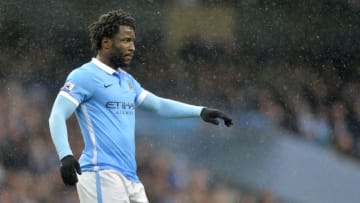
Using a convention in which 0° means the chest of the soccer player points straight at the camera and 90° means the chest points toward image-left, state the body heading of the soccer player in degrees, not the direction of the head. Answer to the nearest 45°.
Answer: approximately 315°
